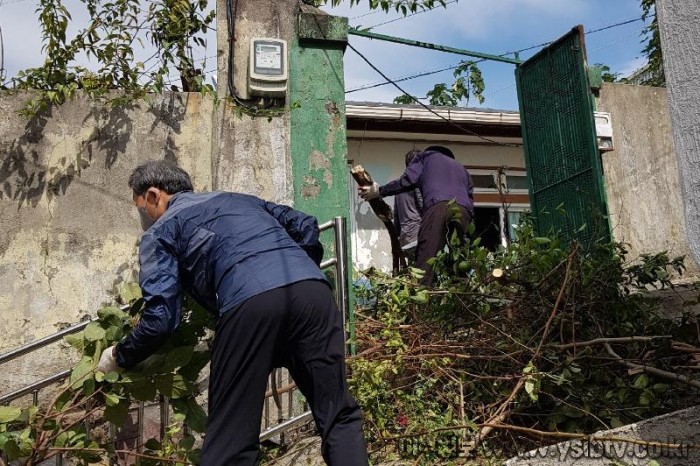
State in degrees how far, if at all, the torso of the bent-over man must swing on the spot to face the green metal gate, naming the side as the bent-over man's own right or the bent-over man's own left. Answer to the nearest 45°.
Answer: approximately 90° to the bent-over man's own right

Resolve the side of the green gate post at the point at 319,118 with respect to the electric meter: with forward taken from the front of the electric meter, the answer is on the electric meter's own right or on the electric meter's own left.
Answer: on the electric meter's own left

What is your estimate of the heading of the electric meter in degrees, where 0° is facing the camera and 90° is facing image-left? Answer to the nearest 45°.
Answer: approximately 0°

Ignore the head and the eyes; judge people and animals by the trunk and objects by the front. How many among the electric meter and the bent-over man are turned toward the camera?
1

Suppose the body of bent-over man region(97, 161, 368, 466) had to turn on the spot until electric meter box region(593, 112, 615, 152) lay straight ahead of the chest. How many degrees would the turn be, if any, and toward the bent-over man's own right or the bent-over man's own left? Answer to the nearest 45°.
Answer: approximately 90° to the bent-over man's own right

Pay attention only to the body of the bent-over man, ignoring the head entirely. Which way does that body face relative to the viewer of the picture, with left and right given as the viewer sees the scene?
facing away from the viewer and to the left of the viewer
